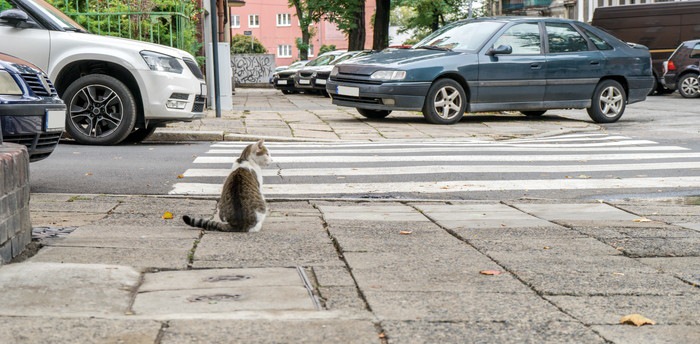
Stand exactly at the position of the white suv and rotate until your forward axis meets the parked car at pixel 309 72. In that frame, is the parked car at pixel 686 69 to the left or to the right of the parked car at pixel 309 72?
right

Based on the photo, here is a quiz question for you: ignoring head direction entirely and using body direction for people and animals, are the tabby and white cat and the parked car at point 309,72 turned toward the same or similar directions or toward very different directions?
very different directions

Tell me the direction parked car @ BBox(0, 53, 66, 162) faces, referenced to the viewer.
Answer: facing the viewer and to the right of the viewer

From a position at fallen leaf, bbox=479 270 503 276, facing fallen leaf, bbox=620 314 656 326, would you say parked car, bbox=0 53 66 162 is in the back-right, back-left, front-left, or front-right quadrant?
back-right

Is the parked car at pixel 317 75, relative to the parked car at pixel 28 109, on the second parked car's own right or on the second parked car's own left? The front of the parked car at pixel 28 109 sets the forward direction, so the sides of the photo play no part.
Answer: on the second parked car's own left

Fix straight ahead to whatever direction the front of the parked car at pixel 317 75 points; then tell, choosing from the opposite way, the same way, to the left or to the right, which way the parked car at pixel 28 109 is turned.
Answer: to the left

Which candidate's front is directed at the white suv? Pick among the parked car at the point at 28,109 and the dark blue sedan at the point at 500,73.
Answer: the dark blue sedan

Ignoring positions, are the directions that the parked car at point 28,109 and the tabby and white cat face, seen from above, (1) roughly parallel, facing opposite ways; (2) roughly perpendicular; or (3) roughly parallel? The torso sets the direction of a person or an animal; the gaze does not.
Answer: roughly perpendicular

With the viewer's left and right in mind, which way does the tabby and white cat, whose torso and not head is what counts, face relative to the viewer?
facing away from the viewer and to the right of the viewer

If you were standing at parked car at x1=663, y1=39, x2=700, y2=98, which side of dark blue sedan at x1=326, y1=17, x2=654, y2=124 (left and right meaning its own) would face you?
back

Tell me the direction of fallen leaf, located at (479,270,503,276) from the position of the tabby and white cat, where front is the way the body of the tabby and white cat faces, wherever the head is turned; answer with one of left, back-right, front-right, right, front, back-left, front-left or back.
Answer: right

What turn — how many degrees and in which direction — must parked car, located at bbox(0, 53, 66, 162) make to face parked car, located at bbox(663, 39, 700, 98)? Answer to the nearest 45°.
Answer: approximately 90° to its left

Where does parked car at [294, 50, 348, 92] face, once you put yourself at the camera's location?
facing the viewer and to the left of the viewer

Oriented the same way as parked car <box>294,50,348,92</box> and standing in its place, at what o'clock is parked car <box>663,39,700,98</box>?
parked car <box>663,39,700,98</box> is roughly at 8 o'clock from parked car <box>294,50,348,92</box>.
